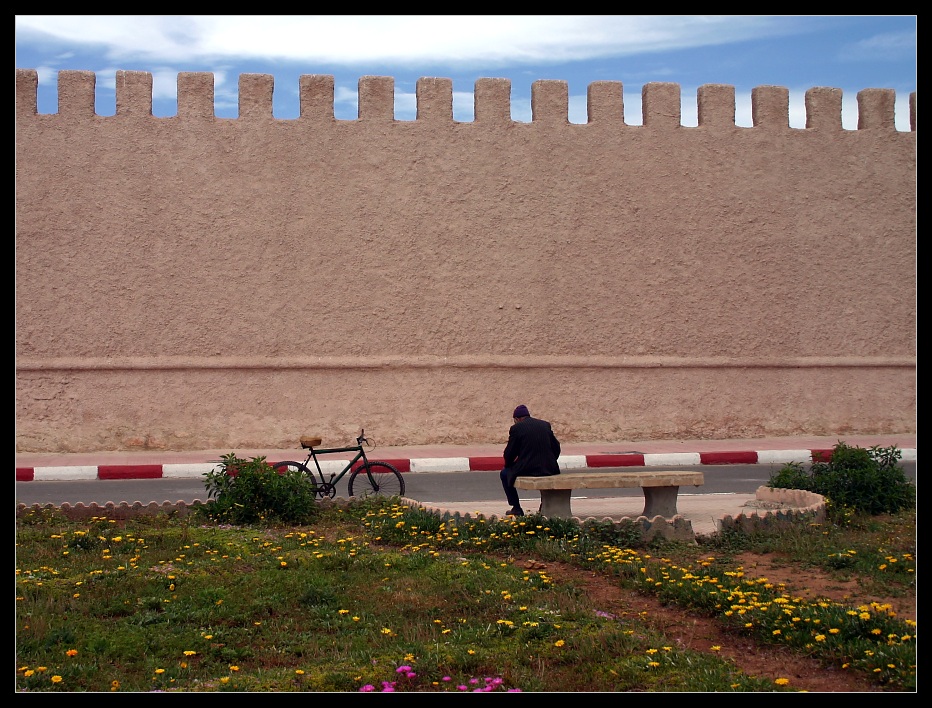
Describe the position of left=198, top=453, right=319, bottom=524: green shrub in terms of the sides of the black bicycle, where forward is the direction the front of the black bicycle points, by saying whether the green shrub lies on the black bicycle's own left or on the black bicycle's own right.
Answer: on the black bicycle's own right

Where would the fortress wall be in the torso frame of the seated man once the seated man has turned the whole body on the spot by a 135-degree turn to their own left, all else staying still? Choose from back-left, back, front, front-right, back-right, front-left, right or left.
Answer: back

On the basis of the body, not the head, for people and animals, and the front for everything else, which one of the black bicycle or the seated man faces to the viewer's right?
the black bicycle

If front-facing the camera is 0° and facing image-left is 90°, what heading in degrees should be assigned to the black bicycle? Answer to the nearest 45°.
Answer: approximately 270°

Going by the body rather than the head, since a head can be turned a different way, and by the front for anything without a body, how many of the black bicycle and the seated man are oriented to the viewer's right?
1

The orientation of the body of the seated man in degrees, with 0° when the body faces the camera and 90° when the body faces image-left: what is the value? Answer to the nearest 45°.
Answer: approximately 135°

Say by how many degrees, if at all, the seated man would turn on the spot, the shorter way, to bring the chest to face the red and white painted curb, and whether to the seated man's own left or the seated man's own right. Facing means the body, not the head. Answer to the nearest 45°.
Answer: approximately 45° to the seated man's own right

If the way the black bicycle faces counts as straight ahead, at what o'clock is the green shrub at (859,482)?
The green shrub is roughly at 1 o'clock from the black bicycle.

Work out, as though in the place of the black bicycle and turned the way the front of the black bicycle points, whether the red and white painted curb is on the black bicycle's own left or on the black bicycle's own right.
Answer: on the black bicycle's own left
